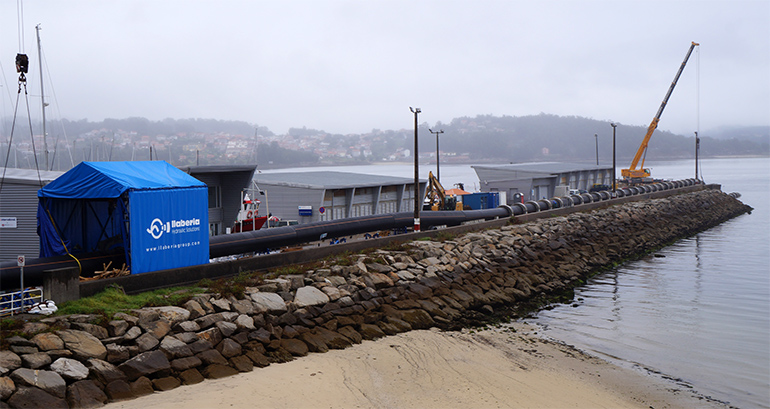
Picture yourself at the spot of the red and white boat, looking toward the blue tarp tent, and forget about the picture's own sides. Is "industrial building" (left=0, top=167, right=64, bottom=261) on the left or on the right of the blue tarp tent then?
right

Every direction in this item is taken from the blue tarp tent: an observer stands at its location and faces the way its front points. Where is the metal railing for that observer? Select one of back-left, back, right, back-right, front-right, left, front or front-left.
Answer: front

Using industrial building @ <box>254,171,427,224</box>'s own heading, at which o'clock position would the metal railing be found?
The metal railing is roughly at 2 o'clock from the industrial building.

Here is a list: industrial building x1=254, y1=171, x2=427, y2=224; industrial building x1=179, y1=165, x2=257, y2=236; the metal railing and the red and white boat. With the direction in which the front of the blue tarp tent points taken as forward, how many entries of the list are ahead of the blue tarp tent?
1

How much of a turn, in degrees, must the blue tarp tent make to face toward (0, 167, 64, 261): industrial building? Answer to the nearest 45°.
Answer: approximately 90° to its right

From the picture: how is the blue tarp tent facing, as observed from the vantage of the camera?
facing the viewer and to the left of the viewer

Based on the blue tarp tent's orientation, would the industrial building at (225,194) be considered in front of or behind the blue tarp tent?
behind

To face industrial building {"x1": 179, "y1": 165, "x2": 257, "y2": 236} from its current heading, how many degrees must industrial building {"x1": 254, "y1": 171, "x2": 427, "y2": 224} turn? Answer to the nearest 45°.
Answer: approximately 90° to its right

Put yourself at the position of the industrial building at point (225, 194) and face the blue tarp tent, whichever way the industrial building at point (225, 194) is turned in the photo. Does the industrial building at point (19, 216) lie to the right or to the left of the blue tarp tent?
right

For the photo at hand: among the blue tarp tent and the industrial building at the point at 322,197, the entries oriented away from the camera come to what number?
0

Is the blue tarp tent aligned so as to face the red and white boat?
no

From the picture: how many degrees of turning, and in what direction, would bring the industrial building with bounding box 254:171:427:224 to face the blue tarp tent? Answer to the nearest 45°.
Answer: approximately 45° to its right

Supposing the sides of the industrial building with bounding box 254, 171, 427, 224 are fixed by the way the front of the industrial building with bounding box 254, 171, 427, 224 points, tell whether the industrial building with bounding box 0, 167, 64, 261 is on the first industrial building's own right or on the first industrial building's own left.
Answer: on the first industrial building's own right

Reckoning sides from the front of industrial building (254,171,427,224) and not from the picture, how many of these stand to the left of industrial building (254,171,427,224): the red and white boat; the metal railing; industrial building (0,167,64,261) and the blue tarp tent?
0
